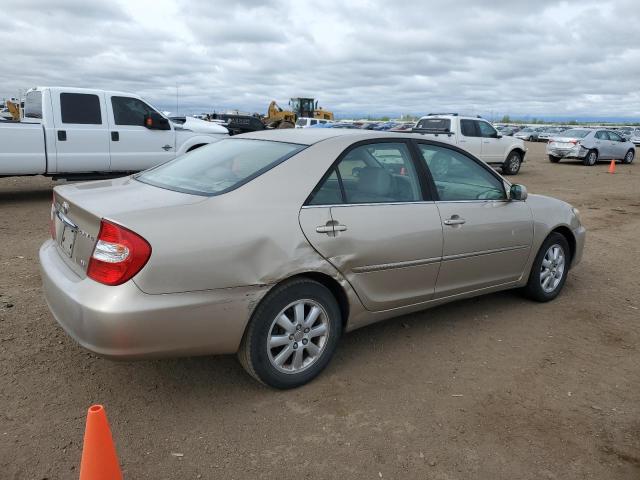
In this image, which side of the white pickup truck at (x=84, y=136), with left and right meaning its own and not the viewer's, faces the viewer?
right

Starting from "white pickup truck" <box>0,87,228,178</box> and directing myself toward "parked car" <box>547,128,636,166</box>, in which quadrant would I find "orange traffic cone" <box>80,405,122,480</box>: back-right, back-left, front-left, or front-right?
back-right

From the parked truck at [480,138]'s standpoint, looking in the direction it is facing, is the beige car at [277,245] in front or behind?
behind

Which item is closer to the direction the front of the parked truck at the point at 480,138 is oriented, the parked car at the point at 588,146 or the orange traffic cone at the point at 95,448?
the parked car

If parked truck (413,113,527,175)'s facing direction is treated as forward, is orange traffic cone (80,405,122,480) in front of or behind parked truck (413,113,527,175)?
behind

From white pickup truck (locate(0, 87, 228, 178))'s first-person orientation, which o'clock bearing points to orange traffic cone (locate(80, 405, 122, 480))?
The orange traffic cone is roughly at 3 o'clock from the white pickup truck.

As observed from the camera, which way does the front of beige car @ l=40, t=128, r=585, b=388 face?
facing away from the viewer and to the right of the viewer

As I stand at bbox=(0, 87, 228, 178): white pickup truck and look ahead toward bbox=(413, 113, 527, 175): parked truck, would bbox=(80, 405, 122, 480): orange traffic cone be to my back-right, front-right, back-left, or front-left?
back-right
